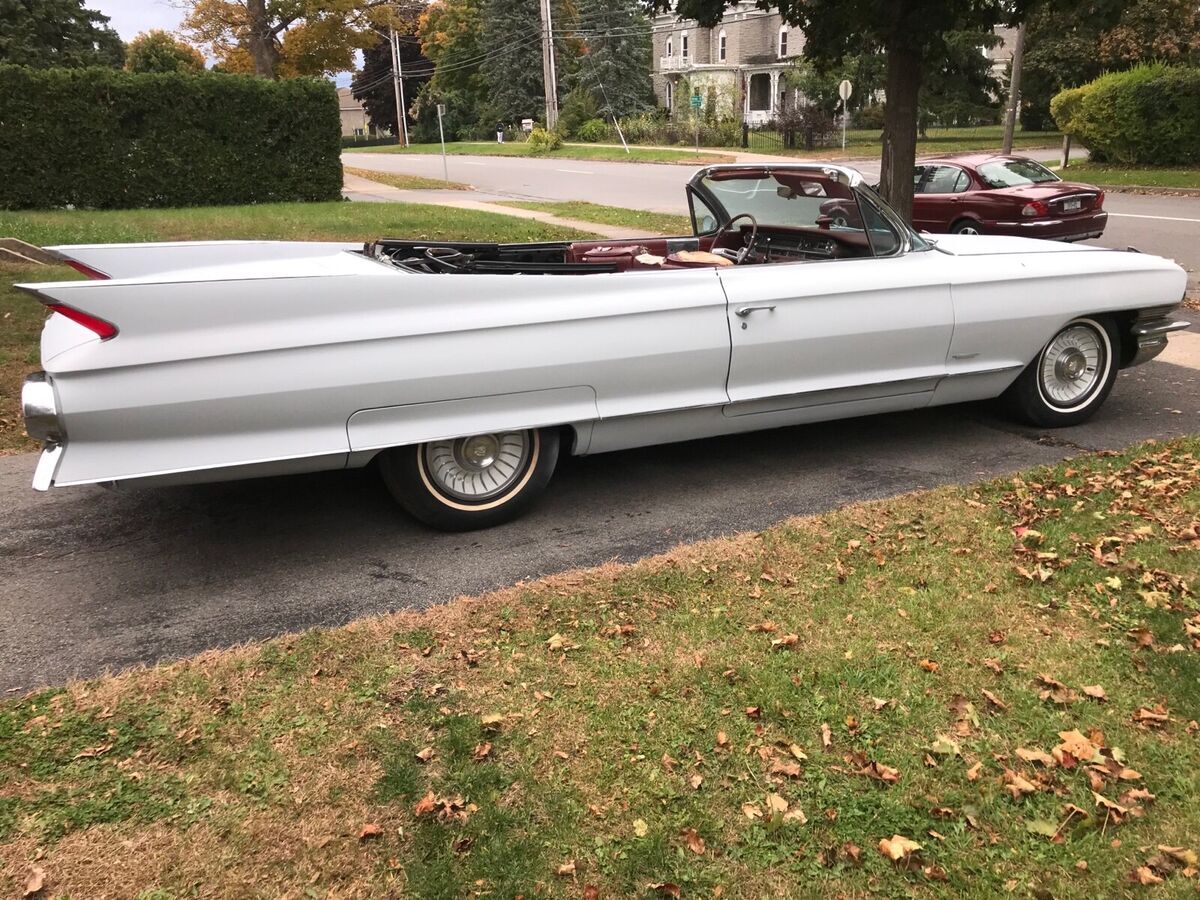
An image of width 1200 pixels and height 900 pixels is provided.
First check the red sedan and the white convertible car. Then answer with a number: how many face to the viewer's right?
1

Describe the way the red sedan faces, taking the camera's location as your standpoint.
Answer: facing away from the viewer and to the left of the viewer

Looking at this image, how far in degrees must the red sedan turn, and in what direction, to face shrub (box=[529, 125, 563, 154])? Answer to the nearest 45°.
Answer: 0° — it already faces it

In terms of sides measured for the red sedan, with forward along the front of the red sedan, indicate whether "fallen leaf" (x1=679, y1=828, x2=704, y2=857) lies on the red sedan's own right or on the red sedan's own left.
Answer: on the red sedan's own left

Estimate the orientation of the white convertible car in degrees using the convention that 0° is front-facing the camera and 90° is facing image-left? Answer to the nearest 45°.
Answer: approximately 270°

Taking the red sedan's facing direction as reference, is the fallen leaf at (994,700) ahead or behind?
behind

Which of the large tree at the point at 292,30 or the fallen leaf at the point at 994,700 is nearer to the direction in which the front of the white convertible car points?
the fallen leaf

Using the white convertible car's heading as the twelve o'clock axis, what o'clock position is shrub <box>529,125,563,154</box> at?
The shrub is roughly at 9 o'clock from the white convertible car.

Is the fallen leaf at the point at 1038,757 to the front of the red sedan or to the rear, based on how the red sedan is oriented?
to the rear

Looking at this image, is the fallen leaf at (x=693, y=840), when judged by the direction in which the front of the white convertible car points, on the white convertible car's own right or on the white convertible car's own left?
on the white convertible car's own right

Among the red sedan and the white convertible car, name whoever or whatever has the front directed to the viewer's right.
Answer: the white convertible car

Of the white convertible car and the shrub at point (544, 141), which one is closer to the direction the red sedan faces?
the shrub
